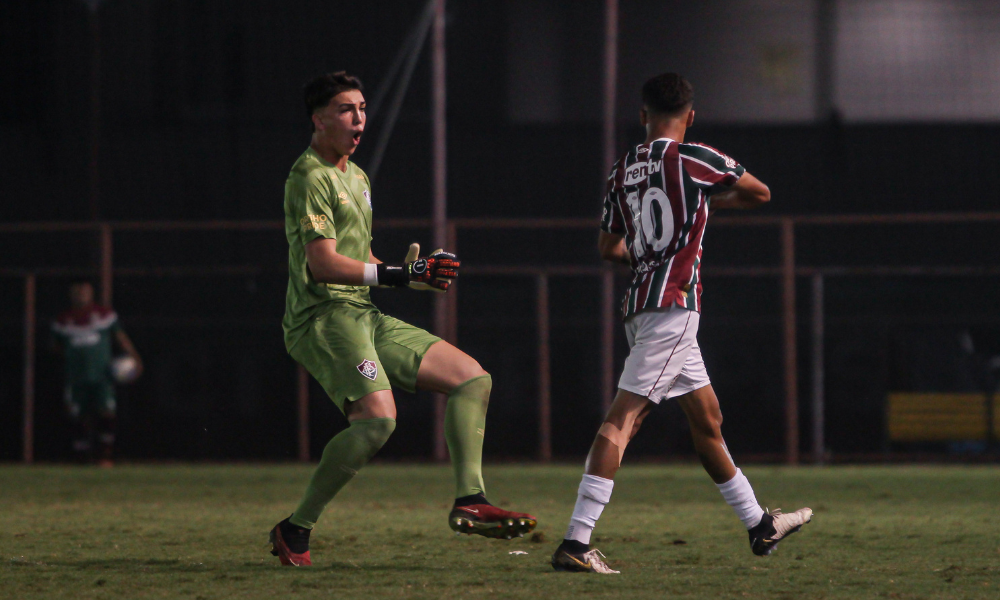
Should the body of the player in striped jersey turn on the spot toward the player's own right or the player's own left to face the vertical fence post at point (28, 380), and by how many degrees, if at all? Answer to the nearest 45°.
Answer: approximately 90° to the player's own left

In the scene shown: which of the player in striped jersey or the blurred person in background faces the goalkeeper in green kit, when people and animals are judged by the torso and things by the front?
the blurred person in background

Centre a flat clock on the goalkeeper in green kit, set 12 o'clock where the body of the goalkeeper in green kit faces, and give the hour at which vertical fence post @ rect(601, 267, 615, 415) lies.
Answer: The vertical fence post is roughly at 8 o'clock from the goalkeeper in green kit.

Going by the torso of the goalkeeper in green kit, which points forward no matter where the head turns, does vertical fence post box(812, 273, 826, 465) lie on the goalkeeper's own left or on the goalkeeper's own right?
on the goalkeeper's own left

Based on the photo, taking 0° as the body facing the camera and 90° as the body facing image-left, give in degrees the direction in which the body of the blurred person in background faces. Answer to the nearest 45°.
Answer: approximately 0°

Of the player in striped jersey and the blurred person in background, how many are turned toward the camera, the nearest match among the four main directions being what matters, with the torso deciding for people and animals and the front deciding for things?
1

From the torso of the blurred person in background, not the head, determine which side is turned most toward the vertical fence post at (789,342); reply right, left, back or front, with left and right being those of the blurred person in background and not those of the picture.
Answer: left

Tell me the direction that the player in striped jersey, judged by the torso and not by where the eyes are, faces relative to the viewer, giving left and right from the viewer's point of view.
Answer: facing away from the viewer and to the right of the viewer

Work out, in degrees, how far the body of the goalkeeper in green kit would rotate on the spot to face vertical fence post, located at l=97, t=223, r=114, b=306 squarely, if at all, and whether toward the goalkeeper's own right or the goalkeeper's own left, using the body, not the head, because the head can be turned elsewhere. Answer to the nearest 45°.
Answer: approximately 135° to the goalkeeper's own left

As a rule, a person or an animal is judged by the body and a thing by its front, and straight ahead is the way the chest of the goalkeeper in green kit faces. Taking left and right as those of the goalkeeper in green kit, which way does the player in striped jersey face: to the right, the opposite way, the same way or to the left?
to the left

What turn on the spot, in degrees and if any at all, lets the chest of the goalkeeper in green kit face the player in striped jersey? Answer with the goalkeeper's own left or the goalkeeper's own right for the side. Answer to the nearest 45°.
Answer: approximately 45° to the goalkeeper's own left

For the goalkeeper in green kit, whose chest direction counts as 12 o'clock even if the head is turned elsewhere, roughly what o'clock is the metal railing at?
The metal railing is roughly at 8 o'clock from the goalkeeper in green kit.
